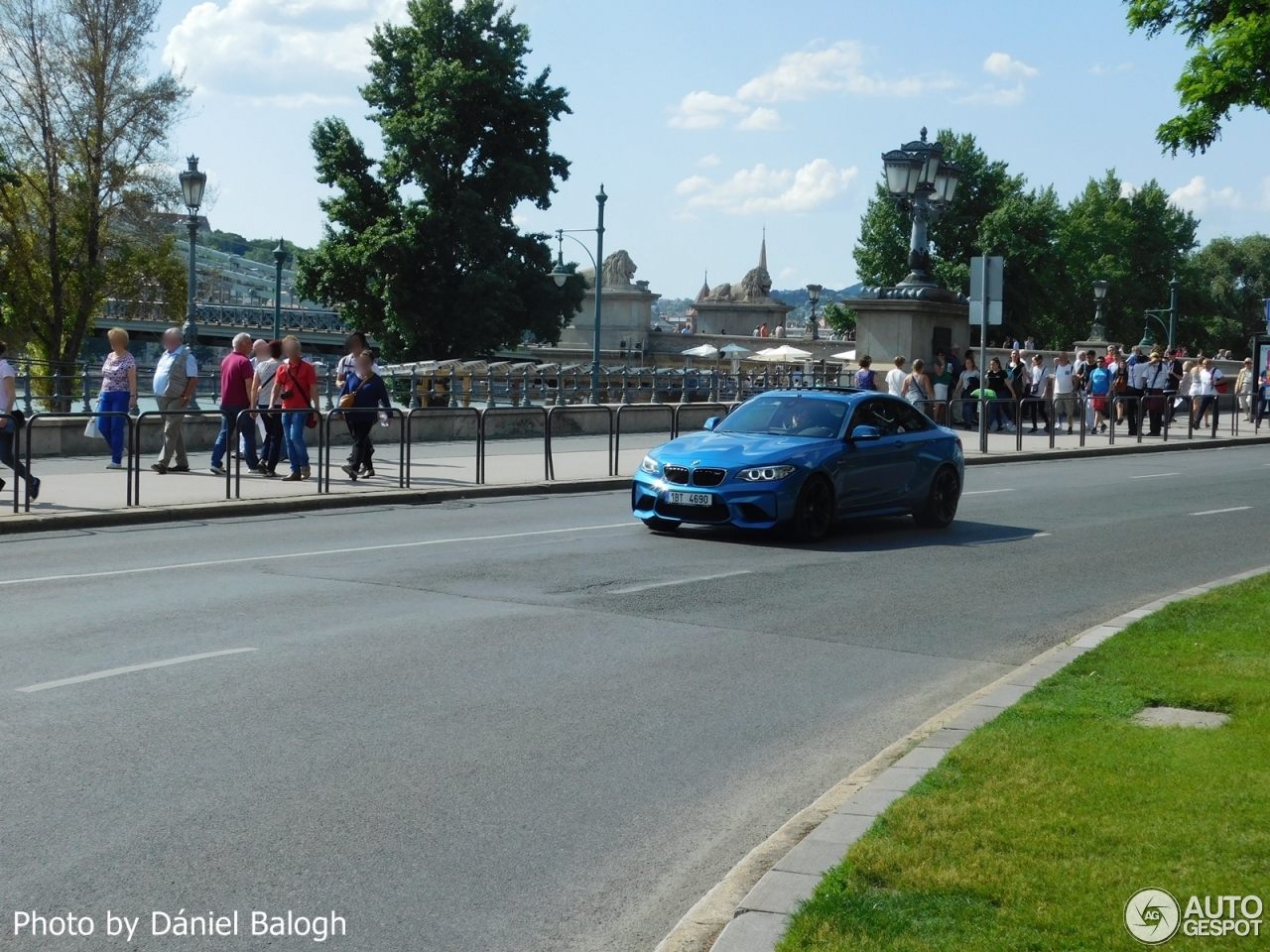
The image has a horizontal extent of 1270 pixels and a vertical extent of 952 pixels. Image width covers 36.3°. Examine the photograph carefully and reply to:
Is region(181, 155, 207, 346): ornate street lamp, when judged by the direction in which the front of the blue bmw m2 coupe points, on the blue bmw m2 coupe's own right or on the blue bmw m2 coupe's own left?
on the blue bmw m2 coupe's own right

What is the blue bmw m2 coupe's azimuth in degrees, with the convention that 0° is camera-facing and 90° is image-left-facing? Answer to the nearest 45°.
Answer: approximately 45°

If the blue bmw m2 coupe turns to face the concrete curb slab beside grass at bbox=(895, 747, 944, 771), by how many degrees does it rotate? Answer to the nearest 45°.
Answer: approximately 45° to its left

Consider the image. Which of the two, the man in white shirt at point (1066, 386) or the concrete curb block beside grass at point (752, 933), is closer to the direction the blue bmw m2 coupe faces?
the concrete curb block beside grass

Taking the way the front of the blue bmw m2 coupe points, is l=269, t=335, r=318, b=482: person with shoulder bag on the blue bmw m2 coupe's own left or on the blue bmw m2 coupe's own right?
on the blue bmw m2 coupe's own right

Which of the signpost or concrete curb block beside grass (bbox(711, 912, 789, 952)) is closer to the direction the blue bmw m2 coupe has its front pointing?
the concrete curb block beside grass

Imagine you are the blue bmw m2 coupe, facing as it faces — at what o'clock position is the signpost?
The signpost is roughly at 5 o'clock from the blue bmw m2 coupe.
